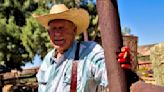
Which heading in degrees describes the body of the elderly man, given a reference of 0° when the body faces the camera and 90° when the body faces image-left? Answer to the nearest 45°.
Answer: approximately 45°

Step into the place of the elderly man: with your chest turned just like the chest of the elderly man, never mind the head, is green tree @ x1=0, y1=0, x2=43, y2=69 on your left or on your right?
on your right

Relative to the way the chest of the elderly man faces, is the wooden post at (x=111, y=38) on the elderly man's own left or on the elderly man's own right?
on the elderly man's own left

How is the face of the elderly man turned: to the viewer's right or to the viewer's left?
to the viewer's left
